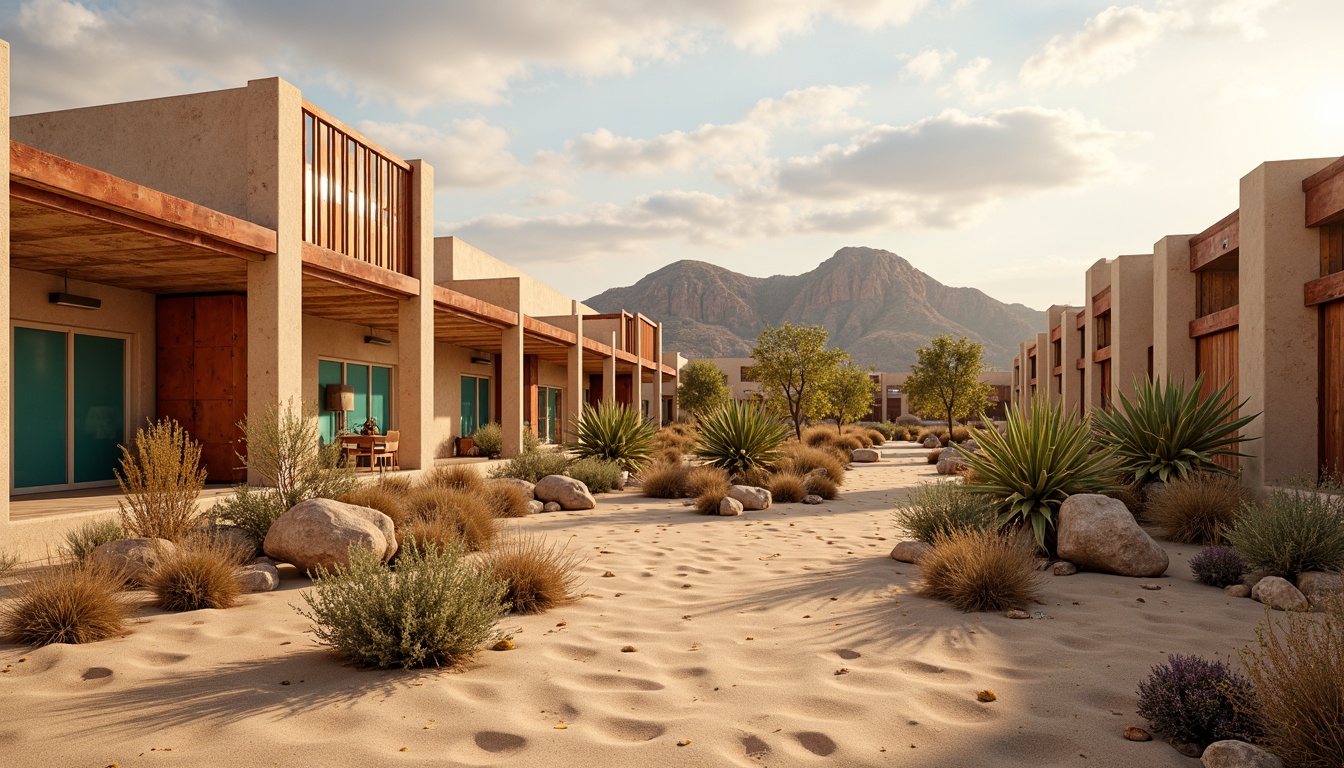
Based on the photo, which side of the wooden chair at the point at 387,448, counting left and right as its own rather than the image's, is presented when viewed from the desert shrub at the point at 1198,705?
left

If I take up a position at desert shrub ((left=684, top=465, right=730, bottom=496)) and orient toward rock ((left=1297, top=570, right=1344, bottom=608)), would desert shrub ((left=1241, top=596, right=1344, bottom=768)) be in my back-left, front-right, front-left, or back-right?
front-right

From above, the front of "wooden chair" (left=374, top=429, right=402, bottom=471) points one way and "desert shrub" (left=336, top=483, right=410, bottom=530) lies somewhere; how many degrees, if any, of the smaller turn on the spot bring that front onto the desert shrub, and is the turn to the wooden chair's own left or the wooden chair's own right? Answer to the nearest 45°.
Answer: approximately 90° to the wooden chair's own left

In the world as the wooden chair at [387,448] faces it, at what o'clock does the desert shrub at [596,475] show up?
The desert shrub is roughly at 6 o'clock from the wooden chair.

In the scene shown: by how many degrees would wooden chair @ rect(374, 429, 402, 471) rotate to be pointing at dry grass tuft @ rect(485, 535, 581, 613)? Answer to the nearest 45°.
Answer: approximately 90° to its left

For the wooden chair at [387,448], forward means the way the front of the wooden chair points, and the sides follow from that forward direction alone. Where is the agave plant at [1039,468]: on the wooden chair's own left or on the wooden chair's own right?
on the wooden chair's own left

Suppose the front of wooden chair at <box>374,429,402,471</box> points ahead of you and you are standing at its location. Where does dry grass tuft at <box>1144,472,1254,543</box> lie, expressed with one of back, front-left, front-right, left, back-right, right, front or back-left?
back-left

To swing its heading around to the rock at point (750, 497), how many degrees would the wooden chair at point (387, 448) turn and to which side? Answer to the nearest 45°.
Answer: approximately 135° to its left

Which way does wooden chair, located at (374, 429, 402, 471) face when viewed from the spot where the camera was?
facing to the left of the viewer
